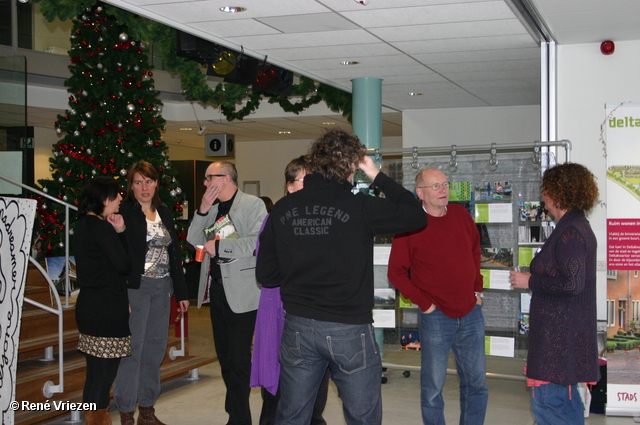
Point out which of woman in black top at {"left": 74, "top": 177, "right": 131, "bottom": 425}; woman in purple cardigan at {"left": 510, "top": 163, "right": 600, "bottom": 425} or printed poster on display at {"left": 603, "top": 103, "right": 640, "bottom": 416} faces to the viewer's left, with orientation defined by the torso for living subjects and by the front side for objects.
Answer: the woman in purple cardigan

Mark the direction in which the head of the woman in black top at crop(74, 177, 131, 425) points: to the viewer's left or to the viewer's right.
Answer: to the viewer's right

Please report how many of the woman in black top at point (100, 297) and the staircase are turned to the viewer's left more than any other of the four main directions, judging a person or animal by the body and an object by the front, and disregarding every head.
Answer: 0

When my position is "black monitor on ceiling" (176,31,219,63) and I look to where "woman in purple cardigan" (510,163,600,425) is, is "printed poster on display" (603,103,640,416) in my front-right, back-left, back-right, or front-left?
front-left

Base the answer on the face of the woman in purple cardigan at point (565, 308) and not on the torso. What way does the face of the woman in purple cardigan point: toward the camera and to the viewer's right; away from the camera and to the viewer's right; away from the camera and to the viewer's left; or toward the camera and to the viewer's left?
away from the camera and to the viewer's left

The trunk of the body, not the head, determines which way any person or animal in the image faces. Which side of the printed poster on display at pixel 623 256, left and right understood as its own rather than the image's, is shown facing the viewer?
front

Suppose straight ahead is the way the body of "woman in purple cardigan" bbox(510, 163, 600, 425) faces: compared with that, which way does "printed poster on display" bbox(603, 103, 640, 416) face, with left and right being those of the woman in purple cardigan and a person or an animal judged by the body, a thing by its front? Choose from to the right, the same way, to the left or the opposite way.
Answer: to the left

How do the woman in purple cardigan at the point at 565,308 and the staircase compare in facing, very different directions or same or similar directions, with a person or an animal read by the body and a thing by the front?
very different directions

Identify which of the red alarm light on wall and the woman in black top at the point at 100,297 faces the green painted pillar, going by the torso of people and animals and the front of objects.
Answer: the woman in black top

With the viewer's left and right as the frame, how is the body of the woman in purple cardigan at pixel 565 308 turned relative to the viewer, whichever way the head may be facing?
facing to the left of the viewer

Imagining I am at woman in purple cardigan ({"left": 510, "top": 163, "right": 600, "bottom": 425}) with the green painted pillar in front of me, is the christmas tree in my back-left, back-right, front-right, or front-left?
front-left
